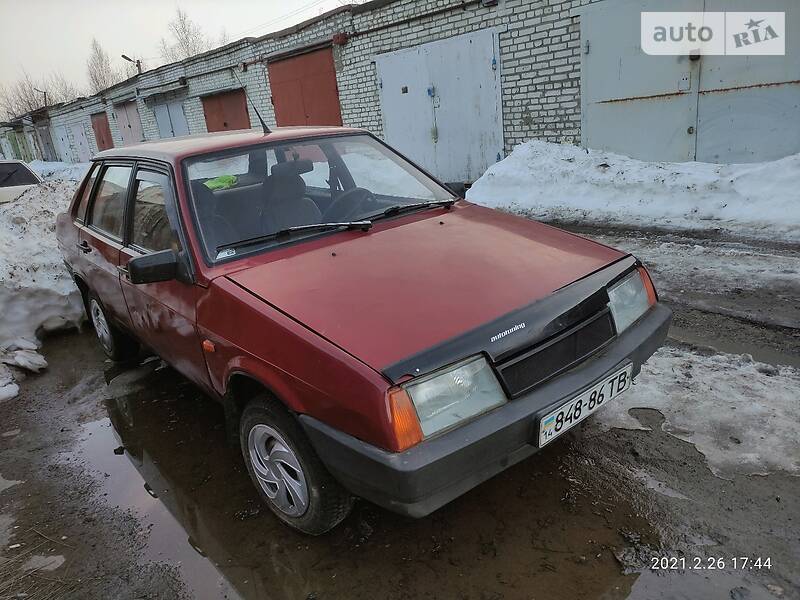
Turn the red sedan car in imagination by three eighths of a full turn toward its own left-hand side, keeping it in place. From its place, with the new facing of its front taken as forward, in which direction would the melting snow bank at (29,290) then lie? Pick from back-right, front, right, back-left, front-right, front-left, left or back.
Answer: front-left

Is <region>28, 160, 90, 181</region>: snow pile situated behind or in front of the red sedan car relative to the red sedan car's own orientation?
behind

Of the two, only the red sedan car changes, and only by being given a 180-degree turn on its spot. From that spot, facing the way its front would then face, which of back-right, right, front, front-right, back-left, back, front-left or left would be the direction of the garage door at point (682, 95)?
right

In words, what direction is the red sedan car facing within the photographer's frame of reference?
facing the viewer and to the right of the viewer
